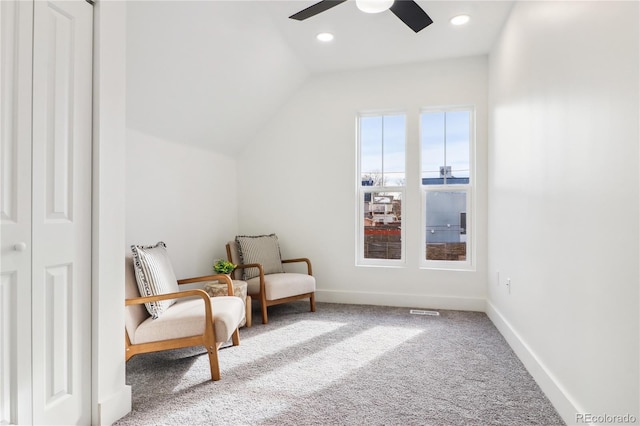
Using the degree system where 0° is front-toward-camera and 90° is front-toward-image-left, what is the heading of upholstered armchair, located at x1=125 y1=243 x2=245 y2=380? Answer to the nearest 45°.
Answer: approximately 315°

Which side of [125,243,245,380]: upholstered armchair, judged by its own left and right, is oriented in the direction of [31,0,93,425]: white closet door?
right

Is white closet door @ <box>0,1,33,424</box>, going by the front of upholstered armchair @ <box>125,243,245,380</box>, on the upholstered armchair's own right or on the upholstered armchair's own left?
on the upholstered armchair's own right

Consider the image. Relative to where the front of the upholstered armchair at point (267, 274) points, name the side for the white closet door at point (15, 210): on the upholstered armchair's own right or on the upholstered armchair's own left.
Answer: on the upholstered armchair's own right

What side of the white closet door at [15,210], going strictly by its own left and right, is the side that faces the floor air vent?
left

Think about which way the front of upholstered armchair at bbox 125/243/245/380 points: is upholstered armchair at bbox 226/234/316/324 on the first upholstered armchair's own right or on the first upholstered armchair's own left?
on the first upholstered armchair's own left
